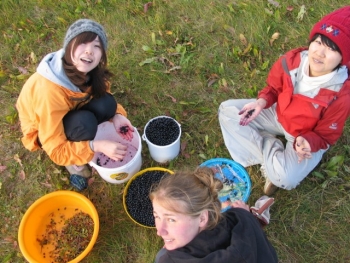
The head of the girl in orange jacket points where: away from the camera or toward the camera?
toward the camera

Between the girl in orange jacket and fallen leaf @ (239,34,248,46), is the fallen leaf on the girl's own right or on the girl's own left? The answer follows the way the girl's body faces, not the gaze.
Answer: on the girl's own left

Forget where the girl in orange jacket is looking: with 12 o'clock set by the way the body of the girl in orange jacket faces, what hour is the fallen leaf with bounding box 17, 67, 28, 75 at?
The fallen leaf is roughly at 7 o'clock from the girl in orange jacket.

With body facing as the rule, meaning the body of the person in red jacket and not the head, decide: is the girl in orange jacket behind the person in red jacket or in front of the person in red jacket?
in front

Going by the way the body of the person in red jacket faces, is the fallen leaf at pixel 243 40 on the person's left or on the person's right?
on the person's right

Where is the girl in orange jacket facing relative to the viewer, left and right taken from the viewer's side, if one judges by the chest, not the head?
facing the viewer and to the right of the viewer

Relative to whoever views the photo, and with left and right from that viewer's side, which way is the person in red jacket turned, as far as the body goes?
facing the viewer and to the left of the viewer

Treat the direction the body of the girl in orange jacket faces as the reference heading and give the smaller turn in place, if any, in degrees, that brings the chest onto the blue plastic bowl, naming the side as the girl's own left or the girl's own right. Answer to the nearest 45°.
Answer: approximately 45° to the girl's own left

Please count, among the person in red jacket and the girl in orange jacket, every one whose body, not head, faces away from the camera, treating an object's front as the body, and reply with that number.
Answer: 0
